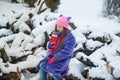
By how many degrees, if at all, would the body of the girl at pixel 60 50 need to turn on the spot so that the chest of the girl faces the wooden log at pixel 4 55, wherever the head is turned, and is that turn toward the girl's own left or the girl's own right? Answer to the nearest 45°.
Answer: approximately 90° to the girl's own right
